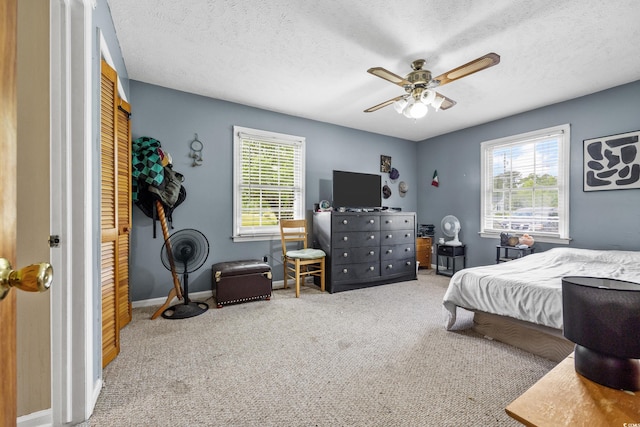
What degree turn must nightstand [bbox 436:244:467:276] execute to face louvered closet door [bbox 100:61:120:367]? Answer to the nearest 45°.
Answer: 0° — it already faces it

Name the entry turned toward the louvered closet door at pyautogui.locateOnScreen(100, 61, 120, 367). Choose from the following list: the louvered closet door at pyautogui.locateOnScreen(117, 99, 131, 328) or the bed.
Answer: the bed

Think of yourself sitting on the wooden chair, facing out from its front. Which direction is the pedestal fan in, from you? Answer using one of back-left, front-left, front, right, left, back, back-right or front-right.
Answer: right

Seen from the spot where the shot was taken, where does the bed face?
facing the viewer and to the left of the viewer

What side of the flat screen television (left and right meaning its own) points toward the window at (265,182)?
right

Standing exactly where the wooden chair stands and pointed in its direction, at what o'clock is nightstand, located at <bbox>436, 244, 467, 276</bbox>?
The nightstand is roughly at 10 o'clock from the wooden chair.

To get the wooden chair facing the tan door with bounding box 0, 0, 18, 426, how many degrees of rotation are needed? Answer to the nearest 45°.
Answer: approximately 45° to its right

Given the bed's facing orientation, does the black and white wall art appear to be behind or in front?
behind

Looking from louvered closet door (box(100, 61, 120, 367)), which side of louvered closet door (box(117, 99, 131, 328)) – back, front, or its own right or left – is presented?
right

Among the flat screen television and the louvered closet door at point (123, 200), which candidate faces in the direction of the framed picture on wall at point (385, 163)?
the louvered closet door

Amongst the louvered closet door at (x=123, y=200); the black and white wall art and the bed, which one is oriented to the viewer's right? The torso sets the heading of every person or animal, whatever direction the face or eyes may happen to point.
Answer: the louvered closet door

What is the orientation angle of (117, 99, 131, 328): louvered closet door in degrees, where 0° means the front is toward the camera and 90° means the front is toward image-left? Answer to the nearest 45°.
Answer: approximately 270°

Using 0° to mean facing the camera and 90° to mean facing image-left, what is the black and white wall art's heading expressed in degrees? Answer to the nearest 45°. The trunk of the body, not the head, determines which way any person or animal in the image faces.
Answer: approximately 45°
